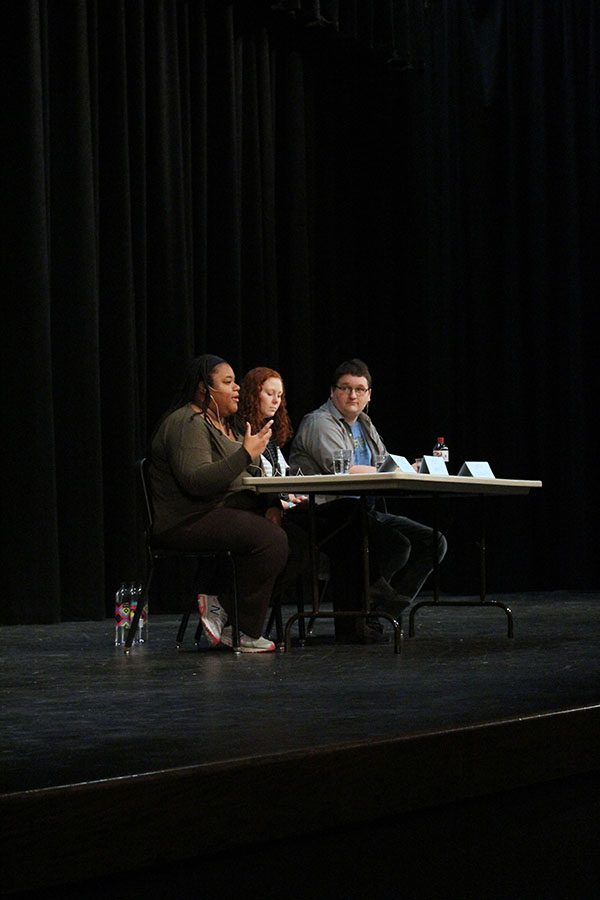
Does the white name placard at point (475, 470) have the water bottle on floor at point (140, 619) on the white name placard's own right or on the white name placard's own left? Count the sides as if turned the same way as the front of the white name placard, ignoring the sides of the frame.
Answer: on the white name placard's own right

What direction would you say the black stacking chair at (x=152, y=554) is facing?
to the viewer's right

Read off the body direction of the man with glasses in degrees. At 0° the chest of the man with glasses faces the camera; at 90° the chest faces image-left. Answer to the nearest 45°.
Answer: approximately 315°

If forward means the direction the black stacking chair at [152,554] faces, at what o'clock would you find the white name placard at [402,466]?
The white name placard is roughly at 12 o'clock from the black stacking chair.

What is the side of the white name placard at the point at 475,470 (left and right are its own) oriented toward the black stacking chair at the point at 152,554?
right
